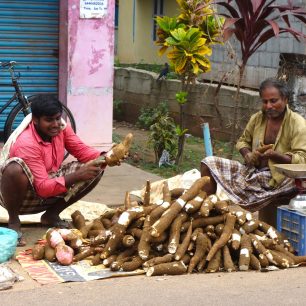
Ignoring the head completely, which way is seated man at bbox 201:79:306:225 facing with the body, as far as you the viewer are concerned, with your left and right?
facing the viewer and to the left of the viewer

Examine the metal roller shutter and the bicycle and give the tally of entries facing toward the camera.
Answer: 1

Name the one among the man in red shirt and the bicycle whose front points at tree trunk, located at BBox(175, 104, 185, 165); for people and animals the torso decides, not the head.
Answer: the bicycle

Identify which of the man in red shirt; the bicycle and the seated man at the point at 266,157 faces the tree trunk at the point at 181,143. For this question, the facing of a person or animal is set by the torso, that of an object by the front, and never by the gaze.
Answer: the bicycle

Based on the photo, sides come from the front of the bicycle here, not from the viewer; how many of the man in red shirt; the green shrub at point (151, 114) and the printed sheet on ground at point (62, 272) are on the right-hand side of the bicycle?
2

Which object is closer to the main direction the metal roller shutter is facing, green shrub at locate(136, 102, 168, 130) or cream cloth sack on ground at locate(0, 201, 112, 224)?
the cream cloth sack on ground

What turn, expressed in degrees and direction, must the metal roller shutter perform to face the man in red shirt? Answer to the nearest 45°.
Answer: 0° — it already faces them

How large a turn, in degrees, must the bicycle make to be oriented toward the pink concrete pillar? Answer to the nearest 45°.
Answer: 0° — it already faces it

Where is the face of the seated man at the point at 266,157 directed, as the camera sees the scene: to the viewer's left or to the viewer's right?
to the viewer's left

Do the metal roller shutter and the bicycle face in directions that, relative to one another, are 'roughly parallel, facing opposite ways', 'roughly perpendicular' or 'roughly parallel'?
roughly perpendicular
